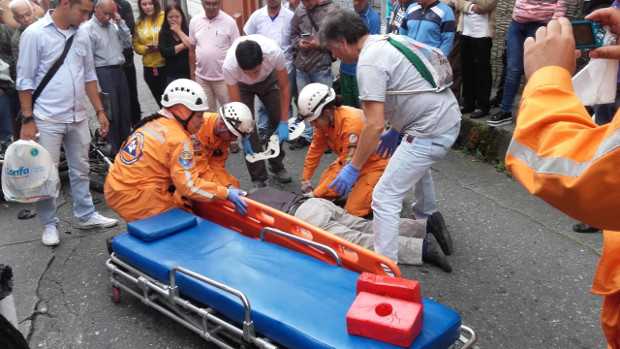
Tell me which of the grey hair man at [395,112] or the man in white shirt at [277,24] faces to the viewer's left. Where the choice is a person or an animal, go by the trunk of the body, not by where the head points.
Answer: the grey hair man

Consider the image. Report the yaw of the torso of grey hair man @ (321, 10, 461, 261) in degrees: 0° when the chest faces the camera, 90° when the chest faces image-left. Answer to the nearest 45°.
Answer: approximately 90°

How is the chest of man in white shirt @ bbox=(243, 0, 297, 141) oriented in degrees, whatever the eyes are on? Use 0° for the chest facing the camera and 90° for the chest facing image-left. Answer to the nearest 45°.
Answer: approximately 0°

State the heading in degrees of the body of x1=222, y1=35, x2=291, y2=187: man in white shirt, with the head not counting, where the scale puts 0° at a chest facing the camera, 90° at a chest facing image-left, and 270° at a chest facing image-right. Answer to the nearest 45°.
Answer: approximately 0°

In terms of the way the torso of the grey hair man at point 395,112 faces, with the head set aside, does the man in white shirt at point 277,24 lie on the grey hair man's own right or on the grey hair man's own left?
on the grey hair man's own right

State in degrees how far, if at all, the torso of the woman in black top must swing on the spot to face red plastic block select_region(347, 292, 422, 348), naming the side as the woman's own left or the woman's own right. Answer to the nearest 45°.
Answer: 0° — they already face it

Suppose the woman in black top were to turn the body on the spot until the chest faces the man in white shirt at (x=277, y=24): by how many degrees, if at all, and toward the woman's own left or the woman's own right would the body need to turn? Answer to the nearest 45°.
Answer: approximately 90° to the woman's own left

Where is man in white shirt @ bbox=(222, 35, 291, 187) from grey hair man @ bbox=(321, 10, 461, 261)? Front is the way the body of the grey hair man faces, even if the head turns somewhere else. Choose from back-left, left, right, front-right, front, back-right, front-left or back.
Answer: front-right

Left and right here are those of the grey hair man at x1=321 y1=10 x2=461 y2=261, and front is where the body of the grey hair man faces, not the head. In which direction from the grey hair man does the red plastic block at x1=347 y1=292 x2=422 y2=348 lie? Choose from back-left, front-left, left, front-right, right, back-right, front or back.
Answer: left
